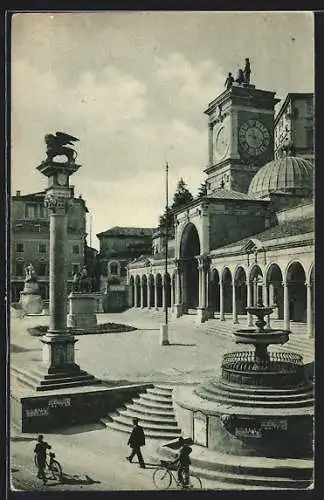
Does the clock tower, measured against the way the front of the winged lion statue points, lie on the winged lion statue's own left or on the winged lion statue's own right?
on the winged lion statue's own right

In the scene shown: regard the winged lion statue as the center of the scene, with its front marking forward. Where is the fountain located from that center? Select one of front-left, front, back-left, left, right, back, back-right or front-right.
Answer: back-left

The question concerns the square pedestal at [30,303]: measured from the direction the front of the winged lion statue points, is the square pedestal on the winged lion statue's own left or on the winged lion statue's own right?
on the winged lion statue's own right

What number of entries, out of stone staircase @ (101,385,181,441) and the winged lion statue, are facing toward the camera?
1

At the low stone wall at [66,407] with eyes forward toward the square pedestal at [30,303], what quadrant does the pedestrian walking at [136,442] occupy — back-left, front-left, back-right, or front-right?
back-right

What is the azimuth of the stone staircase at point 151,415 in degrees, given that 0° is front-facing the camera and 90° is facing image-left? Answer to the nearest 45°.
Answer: approximately 0°

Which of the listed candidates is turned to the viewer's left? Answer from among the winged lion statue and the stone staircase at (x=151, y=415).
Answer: the winged lion statue

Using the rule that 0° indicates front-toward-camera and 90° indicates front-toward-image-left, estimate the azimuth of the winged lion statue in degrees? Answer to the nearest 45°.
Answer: approximately 90°
